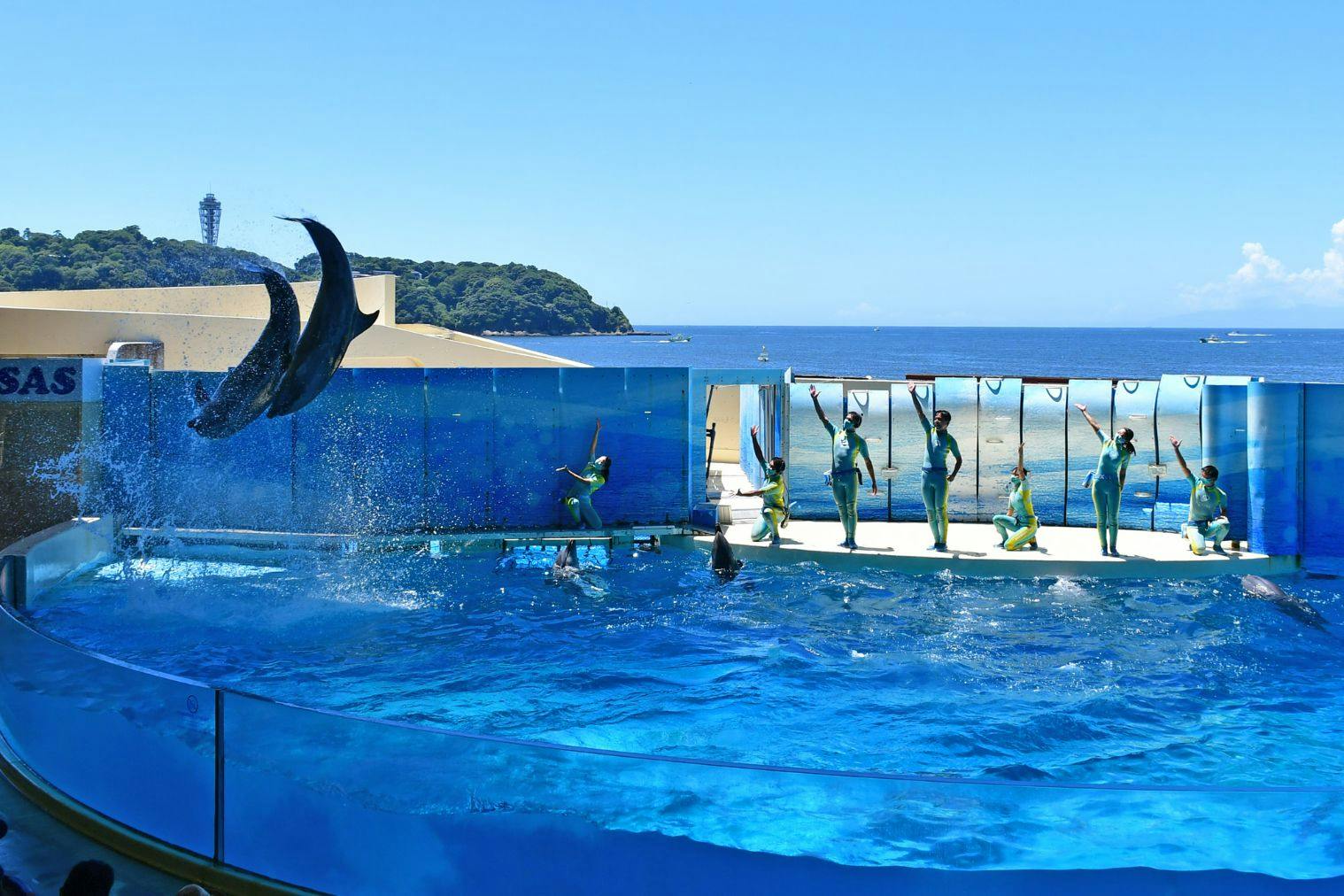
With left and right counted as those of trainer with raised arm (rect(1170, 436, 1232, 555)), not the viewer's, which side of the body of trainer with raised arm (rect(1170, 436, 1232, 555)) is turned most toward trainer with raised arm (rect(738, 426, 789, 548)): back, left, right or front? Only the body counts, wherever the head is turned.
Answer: right

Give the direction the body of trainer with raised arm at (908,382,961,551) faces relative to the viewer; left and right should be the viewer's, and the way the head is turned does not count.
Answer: facing the viewer and to the left of the viewer

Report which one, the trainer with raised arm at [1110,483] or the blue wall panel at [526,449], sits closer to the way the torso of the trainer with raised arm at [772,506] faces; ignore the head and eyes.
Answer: the blue wall panel

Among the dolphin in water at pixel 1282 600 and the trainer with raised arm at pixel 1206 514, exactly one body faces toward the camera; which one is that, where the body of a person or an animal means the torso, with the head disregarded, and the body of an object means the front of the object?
the trainer with raised arm

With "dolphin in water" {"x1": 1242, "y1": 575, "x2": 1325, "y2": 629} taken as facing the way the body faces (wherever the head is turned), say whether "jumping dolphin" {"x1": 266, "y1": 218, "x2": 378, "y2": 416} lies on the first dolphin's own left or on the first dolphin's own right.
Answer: on the first dolphin's own left

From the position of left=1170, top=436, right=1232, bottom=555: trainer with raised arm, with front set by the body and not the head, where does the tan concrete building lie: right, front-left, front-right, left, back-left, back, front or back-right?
right

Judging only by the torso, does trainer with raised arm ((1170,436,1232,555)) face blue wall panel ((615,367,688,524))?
no

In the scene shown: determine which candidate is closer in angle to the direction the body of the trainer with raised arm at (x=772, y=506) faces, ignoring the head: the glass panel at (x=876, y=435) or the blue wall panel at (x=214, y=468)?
the blue wall panel

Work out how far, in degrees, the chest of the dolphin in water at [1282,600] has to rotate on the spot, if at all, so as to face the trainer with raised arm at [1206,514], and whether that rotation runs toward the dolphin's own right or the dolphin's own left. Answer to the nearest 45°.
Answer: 0° — it already faces them

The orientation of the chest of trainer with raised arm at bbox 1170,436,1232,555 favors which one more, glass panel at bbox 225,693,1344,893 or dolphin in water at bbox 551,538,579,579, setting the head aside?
the glass panel

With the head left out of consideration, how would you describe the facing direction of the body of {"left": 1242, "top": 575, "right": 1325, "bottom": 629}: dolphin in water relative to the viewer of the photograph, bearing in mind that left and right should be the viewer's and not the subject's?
facing away from the viewer and to the left of the viewer

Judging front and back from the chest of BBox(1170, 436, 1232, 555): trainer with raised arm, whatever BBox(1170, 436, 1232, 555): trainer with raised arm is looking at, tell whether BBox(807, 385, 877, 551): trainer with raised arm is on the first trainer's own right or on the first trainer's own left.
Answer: on the first trainer's own right

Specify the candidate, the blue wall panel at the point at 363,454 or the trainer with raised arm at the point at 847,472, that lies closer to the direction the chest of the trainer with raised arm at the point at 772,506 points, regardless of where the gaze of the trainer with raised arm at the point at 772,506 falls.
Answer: the blue wall panel

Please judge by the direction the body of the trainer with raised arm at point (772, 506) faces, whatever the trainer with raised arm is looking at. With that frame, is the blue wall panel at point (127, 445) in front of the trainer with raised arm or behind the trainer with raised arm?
in front

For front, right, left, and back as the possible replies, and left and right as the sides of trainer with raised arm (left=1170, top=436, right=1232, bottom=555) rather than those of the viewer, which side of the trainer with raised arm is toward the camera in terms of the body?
front

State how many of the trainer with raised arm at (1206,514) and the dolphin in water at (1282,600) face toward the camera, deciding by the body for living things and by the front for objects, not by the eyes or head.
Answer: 1
